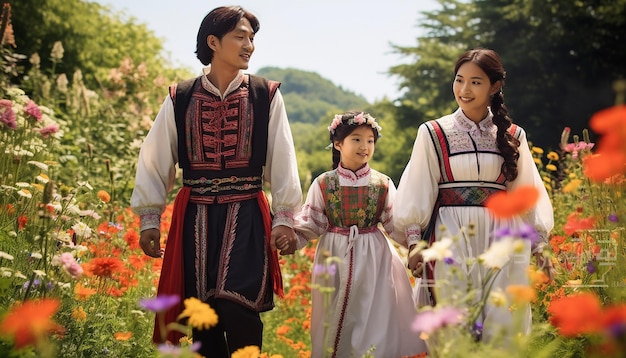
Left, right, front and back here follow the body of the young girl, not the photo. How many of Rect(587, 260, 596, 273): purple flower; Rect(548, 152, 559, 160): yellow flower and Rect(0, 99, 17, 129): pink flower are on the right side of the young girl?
1

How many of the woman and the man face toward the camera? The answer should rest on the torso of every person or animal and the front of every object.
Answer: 2

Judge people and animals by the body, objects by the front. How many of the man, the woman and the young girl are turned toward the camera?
3

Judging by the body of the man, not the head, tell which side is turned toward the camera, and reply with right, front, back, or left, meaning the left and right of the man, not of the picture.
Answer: front

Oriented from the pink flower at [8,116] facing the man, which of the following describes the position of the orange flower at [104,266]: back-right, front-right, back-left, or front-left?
front-right

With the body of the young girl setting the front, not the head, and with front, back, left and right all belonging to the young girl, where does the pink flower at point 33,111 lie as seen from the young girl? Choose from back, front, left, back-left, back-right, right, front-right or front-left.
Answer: right

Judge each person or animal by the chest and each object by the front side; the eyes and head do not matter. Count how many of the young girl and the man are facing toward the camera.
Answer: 2

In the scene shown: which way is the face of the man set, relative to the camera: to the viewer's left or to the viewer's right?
to the viewer's right

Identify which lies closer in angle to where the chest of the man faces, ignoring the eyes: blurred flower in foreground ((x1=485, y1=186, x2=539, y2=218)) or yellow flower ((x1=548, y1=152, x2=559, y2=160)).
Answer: the blurred flower in foreground

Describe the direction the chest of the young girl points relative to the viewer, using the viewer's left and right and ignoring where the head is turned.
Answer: facing the viewer

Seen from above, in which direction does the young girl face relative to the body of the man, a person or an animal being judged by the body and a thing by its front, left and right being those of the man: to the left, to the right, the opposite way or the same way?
the same way

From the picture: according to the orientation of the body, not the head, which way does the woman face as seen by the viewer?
toward the camera

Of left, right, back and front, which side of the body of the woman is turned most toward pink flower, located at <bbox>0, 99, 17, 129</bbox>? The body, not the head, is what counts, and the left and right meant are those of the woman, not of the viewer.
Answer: right

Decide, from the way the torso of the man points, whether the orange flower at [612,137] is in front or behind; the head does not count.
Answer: in front

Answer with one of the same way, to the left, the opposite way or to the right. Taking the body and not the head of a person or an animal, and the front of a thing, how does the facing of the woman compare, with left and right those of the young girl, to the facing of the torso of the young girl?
the same way

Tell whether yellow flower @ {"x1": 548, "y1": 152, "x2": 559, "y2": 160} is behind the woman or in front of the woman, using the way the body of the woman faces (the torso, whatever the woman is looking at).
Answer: behind
